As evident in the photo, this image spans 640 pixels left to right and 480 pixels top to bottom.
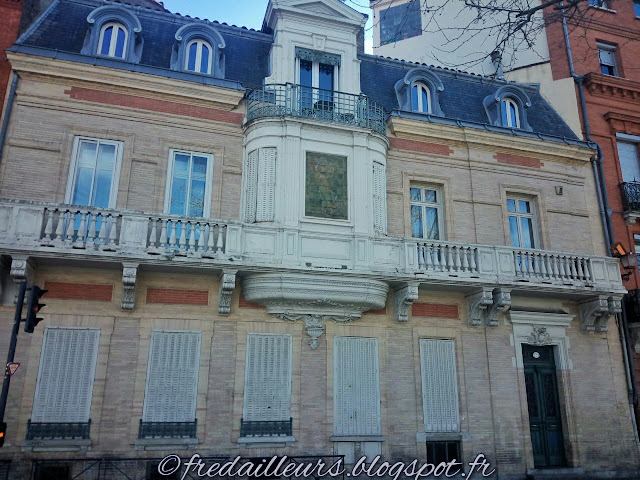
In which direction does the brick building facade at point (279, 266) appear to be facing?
toward the camera

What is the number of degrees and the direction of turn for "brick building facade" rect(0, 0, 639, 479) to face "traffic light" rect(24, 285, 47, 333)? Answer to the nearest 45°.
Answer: approximately 45° to its right
